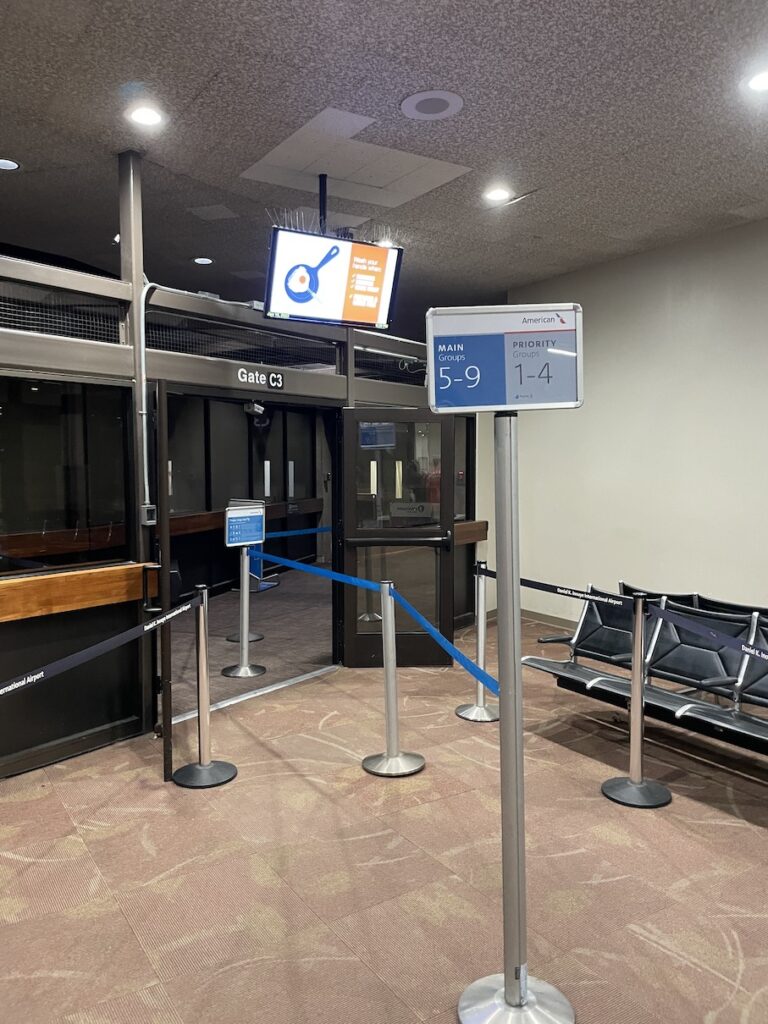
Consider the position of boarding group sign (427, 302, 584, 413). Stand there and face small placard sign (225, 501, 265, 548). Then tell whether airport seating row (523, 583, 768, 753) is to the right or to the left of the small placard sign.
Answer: right

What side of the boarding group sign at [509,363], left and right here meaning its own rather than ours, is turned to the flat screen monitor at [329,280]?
back

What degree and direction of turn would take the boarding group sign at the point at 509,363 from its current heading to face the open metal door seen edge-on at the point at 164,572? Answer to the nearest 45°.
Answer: approximately 135° to its right

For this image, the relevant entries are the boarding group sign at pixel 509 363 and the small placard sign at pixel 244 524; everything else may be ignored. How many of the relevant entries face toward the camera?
2

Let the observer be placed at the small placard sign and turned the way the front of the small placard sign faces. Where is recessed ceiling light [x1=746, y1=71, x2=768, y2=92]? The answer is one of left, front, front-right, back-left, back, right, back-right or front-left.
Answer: front-left

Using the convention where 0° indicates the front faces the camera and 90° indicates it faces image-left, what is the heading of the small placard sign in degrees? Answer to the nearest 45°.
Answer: approximately 0°

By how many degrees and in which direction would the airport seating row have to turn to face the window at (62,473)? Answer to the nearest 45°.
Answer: approximately 45° to its right

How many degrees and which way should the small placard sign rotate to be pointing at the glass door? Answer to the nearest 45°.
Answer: approximately 90° to its left

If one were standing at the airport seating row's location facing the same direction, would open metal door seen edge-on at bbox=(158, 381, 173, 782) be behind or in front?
in front

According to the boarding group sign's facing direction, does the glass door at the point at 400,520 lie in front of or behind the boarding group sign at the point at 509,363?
behind

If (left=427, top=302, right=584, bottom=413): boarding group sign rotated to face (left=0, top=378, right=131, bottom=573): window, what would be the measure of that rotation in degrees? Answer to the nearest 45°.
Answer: approximately 135° to its right
